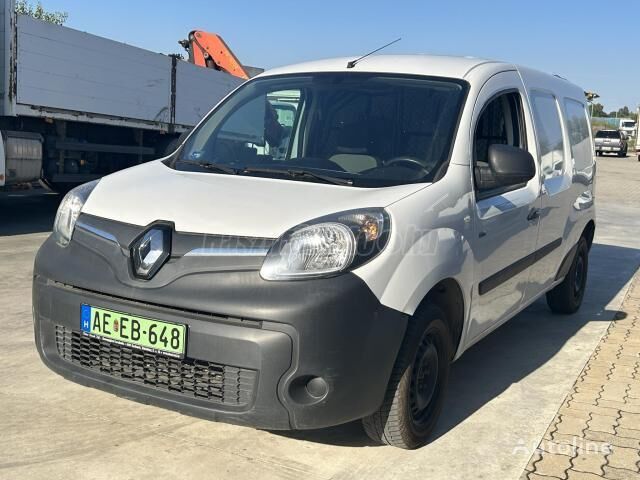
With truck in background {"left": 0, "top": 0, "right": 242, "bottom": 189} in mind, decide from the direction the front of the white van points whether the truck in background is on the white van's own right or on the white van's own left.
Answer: on the white van's own right
